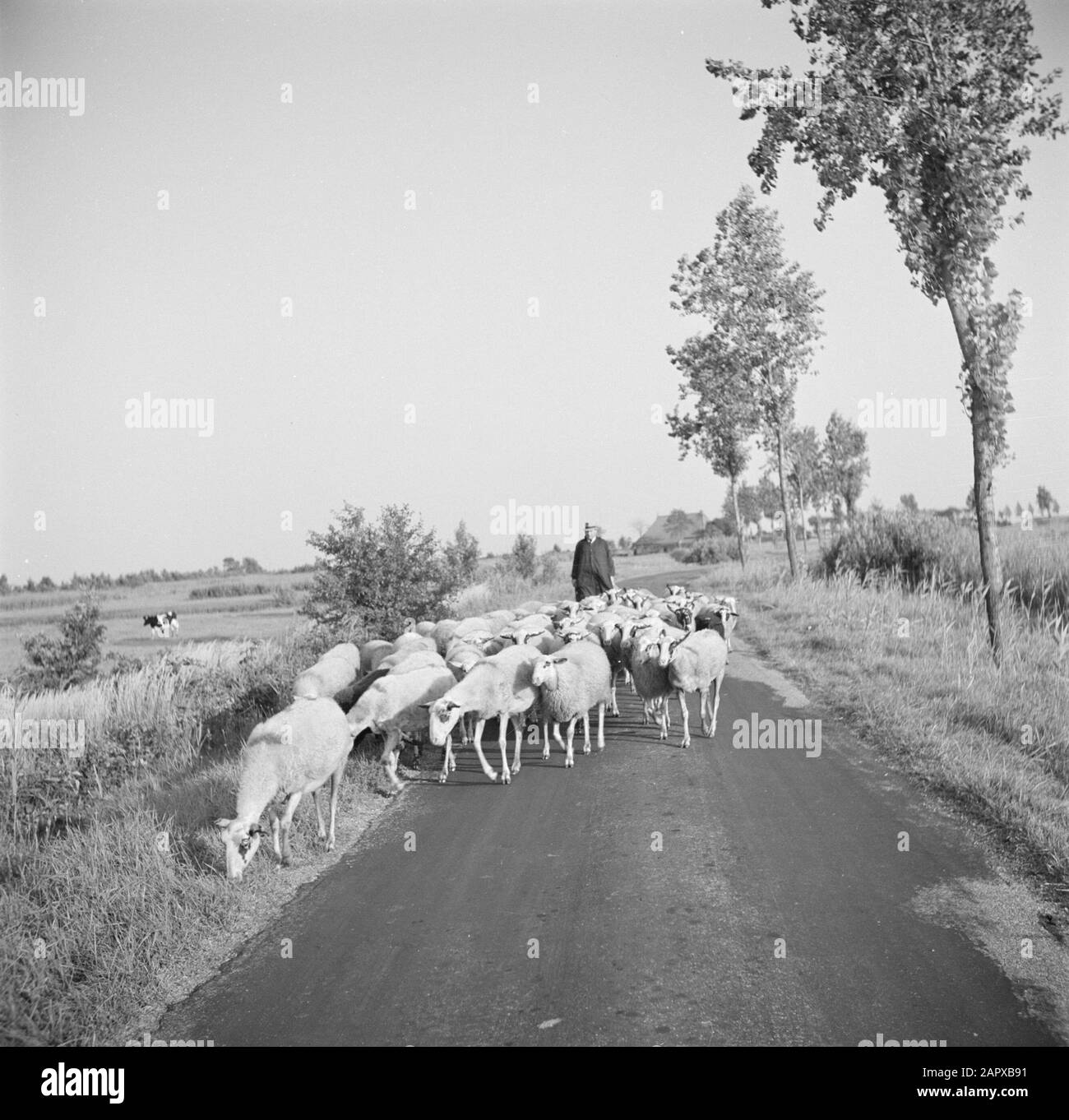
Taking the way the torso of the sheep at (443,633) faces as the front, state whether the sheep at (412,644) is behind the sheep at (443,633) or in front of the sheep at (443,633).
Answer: in front

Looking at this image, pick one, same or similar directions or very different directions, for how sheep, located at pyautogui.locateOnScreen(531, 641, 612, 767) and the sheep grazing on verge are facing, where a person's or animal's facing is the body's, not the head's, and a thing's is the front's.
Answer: same or similar directions

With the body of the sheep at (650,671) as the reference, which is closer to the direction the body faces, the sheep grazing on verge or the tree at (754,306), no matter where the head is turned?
the sheep grazing on verge

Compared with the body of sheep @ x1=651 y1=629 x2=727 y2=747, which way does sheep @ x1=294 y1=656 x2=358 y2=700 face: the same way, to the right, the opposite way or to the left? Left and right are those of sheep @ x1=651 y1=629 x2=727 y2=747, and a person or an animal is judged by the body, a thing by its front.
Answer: the same way

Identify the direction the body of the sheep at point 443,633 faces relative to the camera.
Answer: toward the camera

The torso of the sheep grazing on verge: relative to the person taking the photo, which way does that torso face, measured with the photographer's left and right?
facing the viewer and to the left of the viewer

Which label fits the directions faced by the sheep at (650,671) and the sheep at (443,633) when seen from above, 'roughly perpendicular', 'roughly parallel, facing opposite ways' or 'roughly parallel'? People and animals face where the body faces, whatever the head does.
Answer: roughly parallel

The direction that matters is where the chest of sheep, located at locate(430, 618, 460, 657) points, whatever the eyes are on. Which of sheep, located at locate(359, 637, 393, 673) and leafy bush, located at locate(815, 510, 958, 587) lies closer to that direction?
the sheep

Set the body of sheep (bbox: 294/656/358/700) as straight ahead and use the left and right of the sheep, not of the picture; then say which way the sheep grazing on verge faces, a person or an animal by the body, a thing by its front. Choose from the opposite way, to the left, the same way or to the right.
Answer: the same way

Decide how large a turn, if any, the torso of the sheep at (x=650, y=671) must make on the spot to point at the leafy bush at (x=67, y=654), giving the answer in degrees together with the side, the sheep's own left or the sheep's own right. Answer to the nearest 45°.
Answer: approximately 135° to the sheep's own right

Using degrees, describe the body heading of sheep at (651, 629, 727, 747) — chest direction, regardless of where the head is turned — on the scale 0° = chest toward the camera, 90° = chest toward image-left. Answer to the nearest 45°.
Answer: approximately 45°

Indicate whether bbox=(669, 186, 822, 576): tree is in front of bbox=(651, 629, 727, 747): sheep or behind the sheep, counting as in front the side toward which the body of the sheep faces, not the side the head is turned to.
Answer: behind

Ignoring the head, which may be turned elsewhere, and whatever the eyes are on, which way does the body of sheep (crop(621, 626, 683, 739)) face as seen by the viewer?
toward the camera

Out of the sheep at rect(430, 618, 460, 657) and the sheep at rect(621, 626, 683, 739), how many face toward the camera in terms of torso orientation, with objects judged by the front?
2
